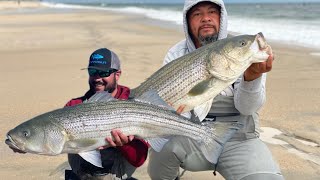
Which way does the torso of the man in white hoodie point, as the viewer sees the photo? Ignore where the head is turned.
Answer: toward the camera

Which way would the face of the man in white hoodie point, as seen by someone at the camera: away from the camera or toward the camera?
toward the camera
